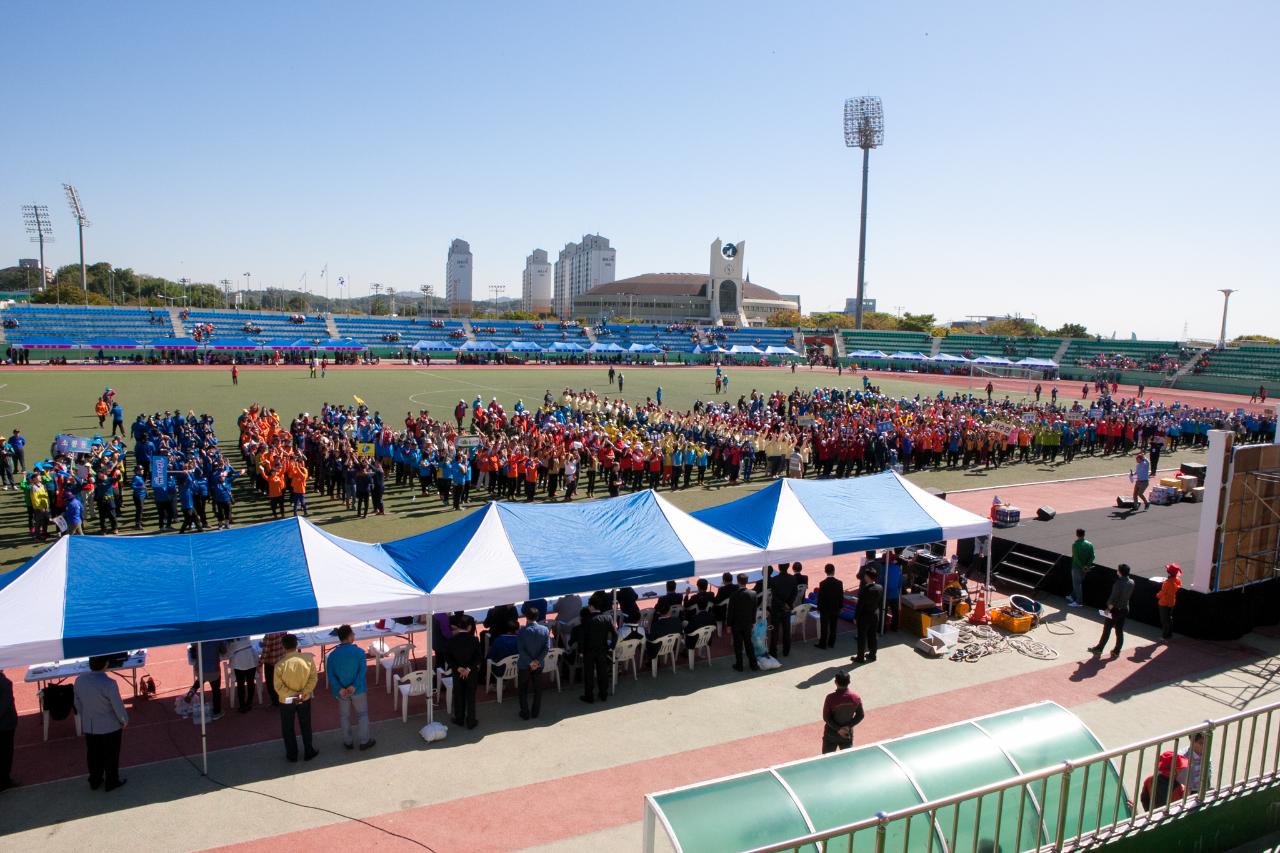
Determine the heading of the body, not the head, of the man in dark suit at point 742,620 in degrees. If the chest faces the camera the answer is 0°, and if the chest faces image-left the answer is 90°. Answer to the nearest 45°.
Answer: approximately 180°

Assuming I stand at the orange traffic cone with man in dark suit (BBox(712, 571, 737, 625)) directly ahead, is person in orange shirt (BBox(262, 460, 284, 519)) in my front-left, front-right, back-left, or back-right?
front-right

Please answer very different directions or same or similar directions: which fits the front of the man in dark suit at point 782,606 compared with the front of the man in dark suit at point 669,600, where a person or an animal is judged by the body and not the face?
same or similar directions

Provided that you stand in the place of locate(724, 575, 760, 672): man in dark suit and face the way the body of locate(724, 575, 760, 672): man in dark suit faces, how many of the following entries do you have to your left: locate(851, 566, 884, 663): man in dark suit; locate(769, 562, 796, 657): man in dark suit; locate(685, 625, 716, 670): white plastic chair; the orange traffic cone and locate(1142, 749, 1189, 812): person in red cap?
1

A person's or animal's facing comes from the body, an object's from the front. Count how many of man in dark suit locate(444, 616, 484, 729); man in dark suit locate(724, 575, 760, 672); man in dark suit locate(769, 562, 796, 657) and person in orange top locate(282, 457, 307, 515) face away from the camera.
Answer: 3

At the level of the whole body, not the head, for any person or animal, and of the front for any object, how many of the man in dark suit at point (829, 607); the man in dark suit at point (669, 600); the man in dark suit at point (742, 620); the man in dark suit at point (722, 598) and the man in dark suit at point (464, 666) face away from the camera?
5

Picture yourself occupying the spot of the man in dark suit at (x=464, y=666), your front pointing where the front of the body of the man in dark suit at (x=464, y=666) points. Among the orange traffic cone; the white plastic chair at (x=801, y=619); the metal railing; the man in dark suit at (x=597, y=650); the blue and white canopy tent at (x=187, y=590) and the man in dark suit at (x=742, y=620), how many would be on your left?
1

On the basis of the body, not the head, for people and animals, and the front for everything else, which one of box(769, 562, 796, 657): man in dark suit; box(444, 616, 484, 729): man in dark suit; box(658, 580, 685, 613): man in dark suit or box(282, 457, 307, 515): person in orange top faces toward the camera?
the person in orange top

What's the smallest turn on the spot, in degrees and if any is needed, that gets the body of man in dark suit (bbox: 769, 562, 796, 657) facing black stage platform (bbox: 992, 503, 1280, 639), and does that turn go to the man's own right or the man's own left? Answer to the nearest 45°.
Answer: approximately 45° to the man's own right

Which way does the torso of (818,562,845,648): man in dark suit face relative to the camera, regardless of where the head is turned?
away from the camera

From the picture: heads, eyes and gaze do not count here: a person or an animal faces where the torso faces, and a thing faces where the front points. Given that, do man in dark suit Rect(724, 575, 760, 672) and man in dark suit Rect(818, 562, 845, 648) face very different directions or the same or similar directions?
same or similar directions

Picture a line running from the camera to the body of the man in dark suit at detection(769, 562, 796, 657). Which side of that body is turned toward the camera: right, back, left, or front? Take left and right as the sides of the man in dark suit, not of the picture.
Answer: back

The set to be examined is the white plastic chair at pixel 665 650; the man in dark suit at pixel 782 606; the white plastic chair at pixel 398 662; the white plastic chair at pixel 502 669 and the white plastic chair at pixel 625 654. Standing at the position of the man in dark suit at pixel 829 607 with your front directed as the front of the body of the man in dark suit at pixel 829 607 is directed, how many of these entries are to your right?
0

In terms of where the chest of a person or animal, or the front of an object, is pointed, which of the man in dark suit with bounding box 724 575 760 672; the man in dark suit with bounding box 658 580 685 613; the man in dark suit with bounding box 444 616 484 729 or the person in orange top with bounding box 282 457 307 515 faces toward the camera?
the person in orange top

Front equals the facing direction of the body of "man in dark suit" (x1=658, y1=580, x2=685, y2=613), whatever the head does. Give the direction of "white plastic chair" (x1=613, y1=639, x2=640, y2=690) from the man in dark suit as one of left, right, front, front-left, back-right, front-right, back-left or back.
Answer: back-left

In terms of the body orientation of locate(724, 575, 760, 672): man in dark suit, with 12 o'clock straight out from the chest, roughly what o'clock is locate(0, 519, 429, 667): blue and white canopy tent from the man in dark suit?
The blue and white canopy tent is roughly at 8 o'clock from the man in dark suit.

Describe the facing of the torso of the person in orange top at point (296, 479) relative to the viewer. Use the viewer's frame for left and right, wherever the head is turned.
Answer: facing the viewer

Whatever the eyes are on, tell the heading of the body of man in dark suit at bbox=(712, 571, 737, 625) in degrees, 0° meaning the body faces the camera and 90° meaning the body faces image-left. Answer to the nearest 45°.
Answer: approximately 180°

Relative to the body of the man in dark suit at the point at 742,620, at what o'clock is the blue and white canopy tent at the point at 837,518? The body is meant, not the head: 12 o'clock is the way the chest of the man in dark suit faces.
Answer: The blue and white canopy tent is roughly at 1 o'clock from the man in dark suit.

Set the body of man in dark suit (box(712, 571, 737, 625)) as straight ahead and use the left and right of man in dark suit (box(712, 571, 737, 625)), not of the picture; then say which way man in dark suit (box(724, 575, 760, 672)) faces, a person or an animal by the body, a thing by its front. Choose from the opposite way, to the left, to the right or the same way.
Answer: the same way

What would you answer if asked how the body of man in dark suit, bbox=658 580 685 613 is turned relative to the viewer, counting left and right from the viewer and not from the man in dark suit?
facing away from the viewer

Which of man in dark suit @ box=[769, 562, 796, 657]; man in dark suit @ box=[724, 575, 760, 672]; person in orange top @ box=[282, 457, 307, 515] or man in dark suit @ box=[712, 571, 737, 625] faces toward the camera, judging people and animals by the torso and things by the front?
the person in orange top

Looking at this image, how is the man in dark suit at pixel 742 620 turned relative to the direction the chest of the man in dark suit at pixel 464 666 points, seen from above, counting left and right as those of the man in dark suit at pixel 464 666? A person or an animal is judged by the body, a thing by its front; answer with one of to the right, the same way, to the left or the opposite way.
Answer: the same way
